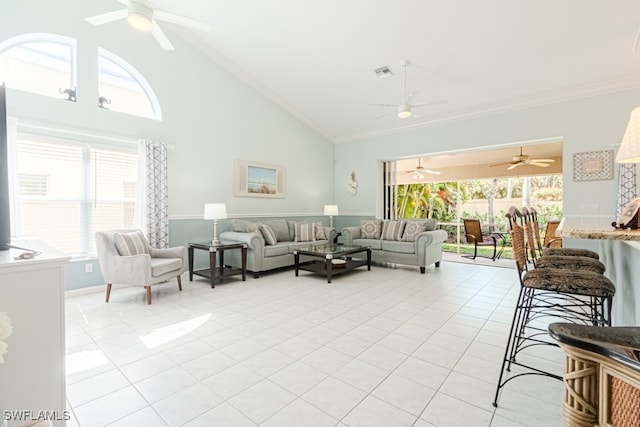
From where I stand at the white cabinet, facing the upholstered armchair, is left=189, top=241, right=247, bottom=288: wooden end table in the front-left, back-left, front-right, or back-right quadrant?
front-right

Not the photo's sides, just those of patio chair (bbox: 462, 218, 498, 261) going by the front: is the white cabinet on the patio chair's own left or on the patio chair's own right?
on the patio chair's own right

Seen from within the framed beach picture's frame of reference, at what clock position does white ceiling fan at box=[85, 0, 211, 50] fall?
The white ceiling fan is roughly at 2 o'clock from the framed beach picture.

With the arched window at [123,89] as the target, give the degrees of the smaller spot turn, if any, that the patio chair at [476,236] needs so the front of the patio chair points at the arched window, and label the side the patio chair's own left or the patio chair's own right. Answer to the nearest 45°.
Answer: approximately 90° to the patio chair's own right

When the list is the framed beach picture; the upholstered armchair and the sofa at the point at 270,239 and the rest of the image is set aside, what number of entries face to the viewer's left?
0

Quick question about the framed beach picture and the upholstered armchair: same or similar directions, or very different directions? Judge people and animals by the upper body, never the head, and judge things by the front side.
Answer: same or similar directions

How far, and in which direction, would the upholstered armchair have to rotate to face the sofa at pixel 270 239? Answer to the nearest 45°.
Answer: approximately 45° to its left

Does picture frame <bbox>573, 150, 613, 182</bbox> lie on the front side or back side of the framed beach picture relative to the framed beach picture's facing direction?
on the front side

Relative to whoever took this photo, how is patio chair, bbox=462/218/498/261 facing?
facing the viewer and to the right of the viewer

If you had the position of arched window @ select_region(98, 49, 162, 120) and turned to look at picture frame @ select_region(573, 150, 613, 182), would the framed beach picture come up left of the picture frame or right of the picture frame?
left

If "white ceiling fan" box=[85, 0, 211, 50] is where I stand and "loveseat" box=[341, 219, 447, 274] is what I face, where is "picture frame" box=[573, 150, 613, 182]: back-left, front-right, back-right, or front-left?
front-right

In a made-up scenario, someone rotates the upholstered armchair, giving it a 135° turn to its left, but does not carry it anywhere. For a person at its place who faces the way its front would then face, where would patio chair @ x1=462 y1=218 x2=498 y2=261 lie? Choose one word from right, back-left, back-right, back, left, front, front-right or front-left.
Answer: right

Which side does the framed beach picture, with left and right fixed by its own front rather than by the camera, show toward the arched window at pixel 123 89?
right

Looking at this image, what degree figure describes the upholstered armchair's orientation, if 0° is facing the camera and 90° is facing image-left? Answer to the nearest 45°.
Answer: approximately 315°
